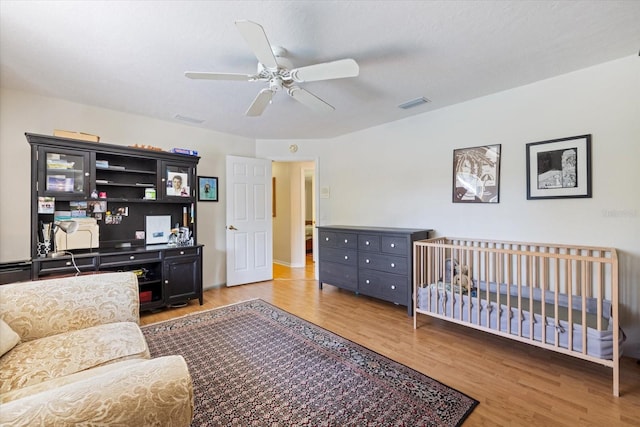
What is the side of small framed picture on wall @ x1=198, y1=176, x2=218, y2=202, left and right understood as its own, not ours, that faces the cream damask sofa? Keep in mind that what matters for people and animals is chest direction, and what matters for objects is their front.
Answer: front

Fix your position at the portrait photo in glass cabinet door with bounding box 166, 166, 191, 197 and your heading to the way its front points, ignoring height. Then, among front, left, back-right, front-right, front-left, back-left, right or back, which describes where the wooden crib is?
front-left

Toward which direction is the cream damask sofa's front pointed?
to the viewer's right

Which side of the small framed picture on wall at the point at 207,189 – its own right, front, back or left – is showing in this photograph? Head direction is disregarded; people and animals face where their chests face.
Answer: front

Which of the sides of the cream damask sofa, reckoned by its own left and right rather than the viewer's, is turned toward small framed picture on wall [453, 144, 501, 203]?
front

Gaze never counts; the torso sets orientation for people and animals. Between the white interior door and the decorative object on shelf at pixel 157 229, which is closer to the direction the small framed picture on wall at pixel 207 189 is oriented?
the decorative object on shelf

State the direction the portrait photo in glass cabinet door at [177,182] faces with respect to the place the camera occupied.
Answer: facing the viewer

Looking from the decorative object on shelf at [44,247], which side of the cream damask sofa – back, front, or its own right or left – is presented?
left

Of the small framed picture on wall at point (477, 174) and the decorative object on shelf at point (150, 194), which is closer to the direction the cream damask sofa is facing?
the small framed picture on wall

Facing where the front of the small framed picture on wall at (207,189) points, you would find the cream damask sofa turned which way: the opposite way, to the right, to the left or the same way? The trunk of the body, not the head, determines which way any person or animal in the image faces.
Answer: to the left

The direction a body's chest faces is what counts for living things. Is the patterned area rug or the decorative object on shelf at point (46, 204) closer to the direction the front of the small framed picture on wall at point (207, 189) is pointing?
the patterned area rug

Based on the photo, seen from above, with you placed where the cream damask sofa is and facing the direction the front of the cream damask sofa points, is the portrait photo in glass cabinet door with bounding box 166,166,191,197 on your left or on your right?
on your left

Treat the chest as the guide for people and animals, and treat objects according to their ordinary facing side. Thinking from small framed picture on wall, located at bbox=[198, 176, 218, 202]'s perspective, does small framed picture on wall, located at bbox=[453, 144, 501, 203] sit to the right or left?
on its left

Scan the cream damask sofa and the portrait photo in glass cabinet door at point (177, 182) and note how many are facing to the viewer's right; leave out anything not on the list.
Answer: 1

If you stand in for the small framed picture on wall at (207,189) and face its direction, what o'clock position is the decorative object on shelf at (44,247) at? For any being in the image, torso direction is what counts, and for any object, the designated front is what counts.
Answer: The decorative object on shelf is roughly at 2 o'clock from the small framed picture on wall.

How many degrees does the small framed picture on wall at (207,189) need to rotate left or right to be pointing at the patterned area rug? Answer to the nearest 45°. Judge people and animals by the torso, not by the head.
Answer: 0° — it already faces it

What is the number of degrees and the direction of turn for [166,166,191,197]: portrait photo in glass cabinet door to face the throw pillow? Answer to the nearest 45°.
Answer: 0° — it already faces it
